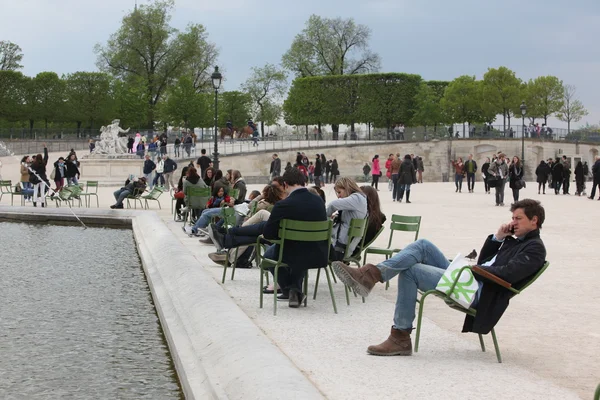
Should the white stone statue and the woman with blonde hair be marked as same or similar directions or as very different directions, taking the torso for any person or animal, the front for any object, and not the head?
very different directions

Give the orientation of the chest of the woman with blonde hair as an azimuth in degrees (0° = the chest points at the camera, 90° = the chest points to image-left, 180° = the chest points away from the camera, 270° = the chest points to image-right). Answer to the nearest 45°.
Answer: approximately 90°

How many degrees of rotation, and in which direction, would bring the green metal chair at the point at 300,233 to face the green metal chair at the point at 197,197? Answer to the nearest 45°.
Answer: approximately 45° to its right

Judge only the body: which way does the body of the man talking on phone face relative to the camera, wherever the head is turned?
to the viewer's left

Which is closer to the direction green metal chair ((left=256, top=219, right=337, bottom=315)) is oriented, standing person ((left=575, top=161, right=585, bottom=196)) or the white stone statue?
the white stone statue

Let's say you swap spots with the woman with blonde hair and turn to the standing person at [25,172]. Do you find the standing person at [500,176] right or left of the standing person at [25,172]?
right

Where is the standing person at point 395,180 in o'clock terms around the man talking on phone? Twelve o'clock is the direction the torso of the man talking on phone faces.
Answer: The standing person is roughly at 3 o'clock from the man talking on phone.

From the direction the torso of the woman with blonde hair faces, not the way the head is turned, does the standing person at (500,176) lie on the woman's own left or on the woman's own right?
on the woman's own right

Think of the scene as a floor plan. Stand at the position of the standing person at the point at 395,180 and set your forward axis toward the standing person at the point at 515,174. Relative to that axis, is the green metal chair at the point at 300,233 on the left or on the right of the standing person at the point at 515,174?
right

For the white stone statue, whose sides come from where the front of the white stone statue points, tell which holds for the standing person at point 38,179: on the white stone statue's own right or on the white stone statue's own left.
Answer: on the white stone statue's own right
